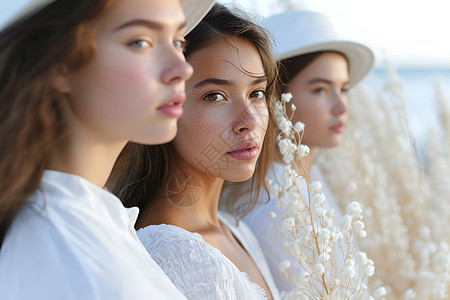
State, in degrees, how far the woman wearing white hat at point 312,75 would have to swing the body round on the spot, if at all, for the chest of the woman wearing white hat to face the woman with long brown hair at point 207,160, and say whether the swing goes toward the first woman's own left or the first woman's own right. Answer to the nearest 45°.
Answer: approximately 45° to the first woman's own right

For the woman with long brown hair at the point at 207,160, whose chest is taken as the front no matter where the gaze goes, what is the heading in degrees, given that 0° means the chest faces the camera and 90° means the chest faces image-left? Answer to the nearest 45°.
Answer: approximately 315°

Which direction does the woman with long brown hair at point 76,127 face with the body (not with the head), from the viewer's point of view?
to the viewer's right

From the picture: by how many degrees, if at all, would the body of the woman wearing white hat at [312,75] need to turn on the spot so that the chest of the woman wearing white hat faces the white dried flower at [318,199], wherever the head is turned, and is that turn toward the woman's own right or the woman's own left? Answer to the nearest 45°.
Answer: approximately 45° to the woman's own right

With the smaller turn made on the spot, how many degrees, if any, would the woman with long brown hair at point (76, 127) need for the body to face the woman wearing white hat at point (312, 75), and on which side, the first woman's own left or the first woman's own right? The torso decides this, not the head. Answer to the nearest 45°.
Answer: approximately 45° to the first woman's own left
